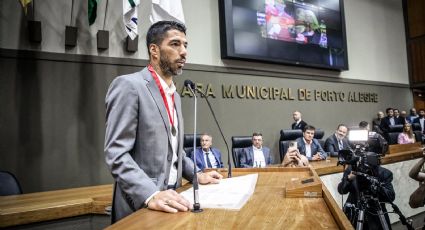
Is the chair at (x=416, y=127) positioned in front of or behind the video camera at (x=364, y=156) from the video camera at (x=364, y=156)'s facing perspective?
behind

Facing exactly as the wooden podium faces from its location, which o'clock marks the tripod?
The tripod is roughly at 10 o'clock from the wooden podium.

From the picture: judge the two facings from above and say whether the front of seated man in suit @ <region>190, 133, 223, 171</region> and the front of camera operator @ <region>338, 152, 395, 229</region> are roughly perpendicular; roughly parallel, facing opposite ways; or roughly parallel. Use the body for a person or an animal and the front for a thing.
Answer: roughly perpendicular

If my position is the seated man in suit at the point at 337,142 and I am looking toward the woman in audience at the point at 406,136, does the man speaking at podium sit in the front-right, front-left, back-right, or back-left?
back-right

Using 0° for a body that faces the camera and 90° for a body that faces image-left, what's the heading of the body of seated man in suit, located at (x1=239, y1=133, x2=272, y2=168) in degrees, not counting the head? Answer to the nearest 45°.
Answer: approximately 0°

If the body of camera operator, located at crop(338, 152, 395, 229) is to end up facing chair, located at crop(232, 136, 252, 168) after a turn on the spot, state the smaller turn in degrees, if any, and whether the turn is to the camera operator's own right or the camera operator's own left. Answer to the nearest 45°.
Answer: approximately 90° to the camera operator's own right

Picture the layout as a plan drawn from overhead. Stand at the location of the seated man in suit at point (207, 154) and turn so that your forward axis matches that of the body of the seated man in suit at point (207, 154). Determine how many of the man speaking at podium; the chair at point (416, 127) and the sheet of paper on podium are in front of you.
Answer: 2

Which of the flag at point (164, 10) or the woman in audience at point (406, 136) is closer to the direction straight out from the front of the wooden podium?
the woman in audience
